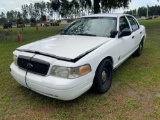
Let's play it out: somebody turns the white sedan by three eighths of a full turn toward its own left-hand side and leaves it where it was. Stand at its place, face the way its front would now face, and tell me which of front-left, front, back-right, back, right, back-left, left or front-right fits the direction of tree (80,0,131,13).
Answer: left

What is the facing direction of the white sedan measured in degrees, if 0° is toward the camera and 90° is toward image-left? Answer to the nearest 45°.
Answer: approximately 45°
